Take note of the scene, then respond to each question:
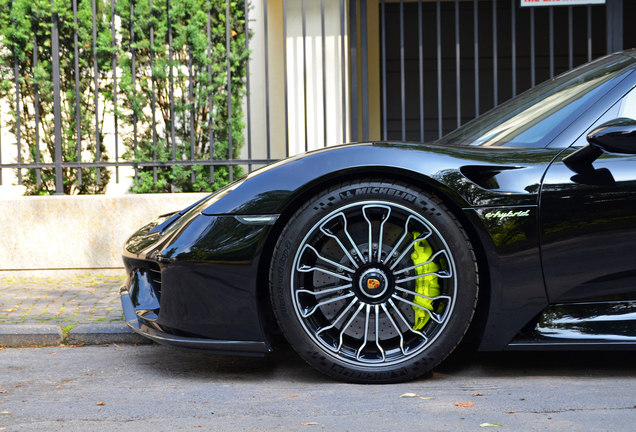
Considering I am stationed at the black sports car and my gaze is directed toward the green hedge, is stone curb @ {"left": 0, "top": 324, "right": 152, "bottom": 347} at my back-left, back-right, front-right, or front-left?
front-left

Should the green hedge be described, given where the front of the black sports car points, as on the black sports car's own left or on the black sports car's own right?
on the black sports car's own right

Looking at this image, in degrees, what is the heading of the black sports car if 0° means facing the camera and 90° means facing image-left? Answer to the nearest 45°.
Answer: approximately 90°
